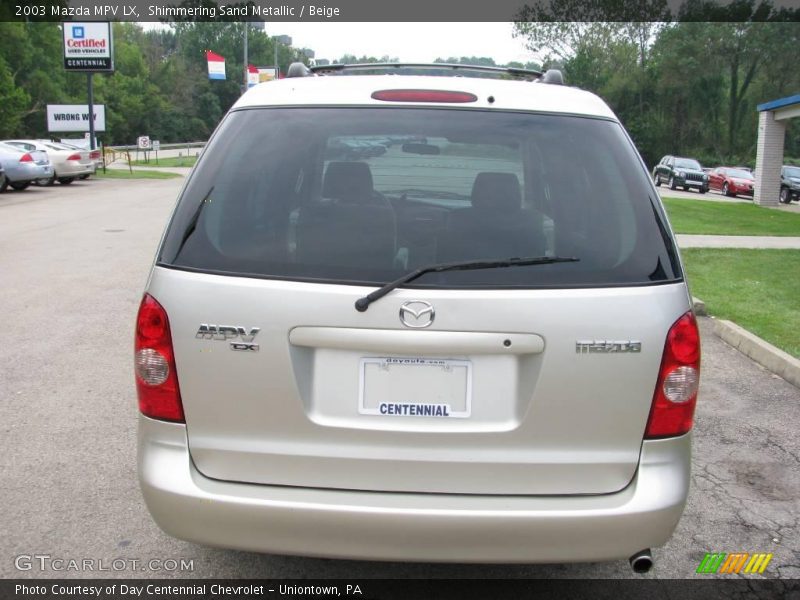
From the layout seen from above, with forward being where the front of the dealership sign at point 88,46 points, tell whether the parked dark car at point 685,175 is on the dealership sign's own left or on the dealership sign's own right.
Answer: on the dealership sign's own left

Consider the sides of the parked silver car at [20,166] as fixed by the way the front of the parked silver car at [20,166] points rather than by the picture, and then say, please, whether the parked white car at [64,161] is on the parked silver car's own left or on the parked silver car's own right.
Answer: on the parked silver car's own right

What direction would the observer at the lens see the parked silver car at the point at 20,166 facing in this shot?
facing away from the viewer and to the left of the viewer

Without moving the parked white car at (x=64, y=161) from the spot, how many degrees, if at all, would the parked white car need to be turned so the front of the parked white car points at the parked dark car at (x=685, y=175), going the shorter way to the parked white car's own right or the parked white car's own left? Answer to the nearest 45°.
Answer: approximately 135° to the parked white car's own right

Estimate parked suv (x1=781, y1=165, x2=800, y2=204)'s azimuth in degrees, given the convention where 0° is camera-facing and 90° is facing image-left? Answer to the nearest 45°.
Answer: approximately 315°

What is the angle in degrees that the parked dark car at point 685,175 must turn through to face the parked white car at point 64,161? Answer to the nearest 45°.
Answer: approximately 90° to its right

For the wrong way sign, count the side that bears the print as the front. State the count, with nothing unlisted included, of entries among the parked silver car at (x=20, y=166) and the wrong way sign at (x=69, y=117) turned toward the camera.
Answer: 1

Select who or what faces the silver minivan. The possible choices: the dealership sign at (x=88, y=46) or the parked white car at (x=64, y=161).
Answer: the dealership sign

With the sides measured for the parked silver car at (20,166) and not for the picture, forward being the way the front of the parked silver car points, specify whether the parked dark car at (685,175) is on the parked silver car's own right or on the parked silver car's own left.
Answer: on the parked silver car's own right

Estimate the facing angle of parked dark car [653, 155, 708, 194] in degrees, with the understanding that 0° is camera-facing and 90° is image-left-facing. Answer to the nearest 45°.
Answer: approximately 315°
